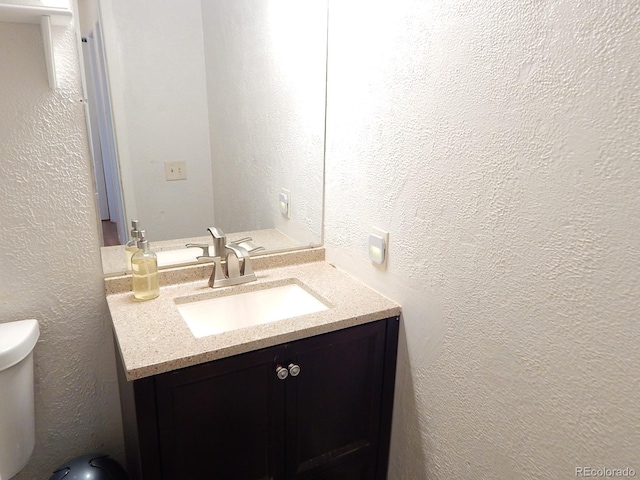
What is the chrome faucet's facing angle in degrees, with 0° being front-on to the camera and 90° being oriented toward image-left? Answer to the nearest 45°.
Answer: approximately 315°

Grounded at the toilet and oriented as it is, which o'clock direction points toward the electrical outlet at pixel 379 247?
The electrical outlet is roughly at 10 o'clock from the toilet.

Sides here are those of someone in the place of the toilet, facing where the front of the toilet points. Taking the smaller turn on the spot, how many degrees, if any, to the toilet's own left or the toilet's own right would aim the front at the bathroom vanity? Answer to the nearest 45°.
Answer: approximately 45° to the toilet's own left

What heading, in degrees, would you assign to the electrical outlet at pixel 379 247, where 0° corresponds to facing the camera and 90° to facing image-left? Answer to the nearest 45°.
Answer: approximately 45°

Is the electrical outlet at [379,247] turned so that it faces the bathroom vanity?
yes
